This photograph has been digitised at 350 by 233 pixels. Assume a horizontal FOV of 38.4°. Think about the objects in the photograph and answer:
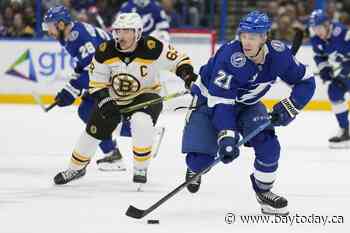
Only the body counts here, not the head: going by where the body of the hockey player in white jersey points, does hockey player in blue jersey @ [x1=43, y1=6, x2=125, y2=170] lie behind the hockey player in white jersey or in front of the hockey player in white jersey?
behind

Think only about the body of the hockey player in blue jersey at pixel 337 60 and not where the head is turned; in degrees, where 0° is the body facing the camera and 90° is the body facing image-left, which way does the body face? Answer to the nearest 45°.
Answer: approximately 45°

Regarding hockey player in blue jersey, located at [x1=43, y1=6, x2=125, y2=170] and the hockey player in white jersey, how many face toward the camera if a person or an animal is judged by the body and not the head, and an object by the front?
1

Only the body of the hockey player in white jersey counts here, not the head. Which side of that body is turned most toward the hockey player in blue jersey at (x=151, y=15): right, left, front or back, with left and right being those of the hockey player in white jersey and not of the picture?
back

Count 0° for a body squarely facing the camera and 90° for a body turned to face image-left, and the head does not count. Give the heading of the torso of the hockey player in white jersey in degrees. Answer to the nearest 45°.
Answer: approximately 0°
